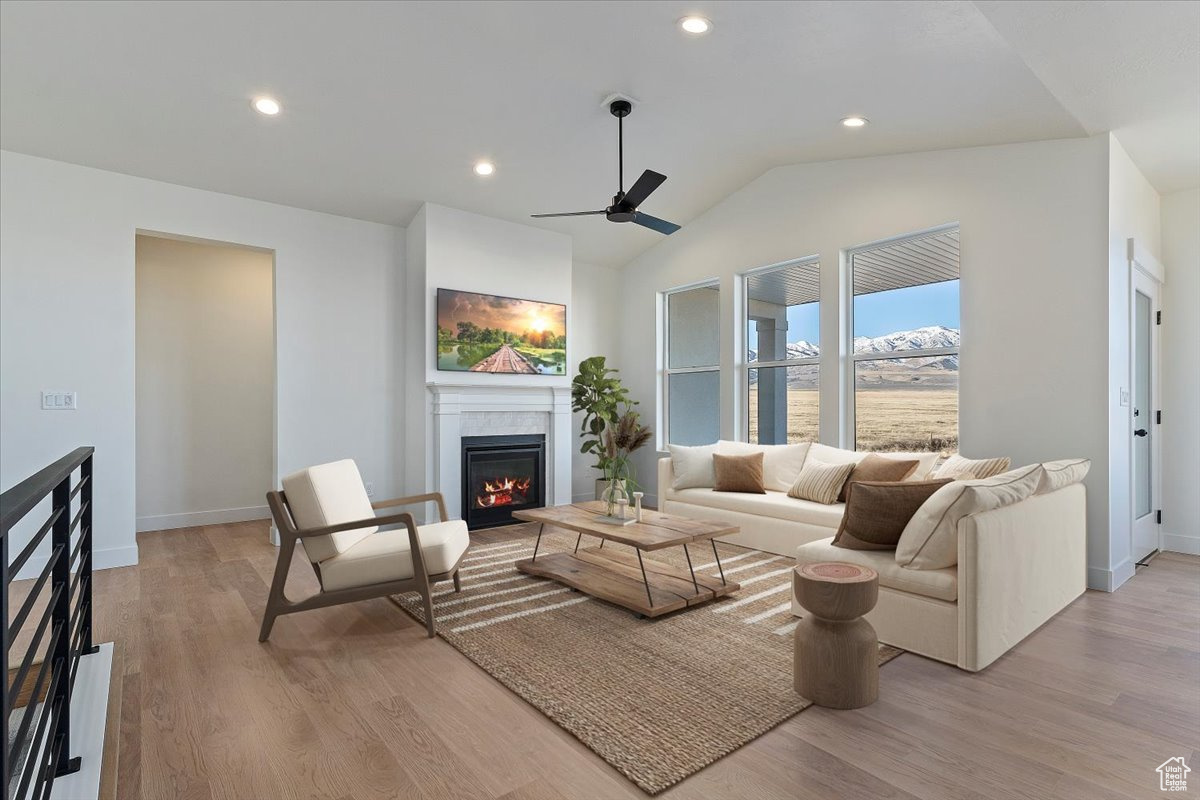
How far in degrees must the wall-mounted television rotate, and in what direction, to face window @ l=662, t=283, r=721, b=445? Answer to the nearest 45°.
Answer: approximately 45° to its left

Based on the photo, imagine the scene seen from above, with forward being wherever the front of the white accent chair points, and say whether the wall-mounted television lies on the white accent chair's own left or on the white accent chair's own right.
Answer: on the white accent chair's own left

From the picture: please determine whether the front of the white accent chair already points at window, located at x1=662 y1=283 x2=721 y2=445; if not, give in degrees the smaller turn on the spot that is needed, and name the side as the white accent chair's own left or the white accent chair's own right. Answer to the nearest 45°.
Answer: approximately 45° to the white accent chair's own left

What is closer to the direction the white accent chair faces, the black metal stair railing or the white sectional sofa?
the white sectional sofa

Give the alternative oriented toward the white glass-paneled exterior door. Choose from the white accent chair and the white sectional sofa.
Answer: the white accent chair

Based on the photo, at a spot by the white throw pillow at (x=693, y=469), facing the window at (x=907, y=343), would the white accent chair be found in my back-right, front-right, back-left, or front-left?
back-right

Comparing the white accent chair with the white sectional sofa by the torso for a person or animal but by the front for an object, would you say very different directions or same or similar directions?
very different directions

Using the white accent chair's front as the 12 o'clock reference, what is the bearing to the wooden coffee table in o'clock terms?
The wooden coffee table is roughly at 12 o'clock from the white accent chair.

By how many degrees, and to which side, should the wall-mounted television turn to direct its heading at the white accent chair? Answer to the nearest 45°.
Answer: approximately 45° to its right

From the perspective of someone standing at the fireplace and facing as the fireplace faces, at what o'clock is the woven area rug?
The woven area rug is roughly at 1 o'clock from the fireplace.

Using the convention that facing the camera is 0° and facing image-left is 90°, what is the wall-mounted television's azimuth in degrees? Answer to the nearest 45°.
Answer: approximately 315°

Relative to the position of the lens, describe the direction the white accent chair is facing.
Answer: facing to the right of the viewer

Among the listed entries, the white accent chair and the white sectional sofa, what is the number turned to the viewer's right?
1

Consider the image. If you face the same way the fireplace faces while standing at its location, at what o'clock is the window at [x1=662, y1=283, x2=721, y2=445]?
The window is roughly at 10 o'clock from the fireplace.

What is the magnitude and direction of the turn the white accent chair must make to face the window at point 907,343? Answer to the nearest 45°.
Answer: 0° — it already faces it
